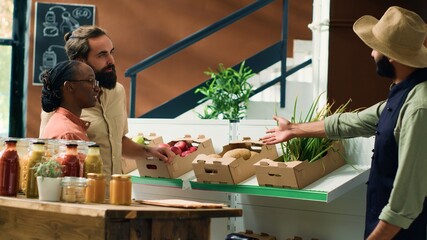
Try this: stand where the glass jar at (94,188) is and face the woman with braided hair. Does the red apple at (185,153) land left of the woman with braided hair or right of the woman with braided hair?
right

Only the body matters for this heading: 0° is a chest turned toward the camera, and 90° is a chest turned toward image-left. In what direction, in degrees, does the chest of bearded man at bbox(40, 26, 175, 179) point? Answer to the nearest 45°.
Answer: approximately 315°

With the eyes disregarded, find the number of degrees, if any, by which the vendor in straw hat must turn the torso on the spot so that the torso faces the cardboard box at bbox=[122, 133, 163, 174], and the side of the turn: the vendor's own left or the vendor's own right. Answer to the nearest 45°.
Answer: approximately 45° to the vendor's own right

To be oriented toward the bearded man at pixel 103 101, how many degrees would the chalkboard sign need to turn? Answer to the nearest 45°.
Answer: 0° — it already faces them

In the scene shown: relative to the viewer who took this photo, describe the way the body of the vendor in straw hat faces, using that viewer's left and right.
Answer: facing to the left of the viewer

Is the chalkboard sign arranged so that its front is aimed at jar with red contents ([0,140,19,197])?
yes

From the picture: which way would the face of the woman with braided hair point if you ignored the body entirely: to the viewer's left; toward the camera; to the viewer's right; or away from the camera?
to the viewer's right

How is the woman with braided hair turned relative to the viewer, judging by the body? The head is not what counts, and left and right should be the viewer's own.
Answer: facing to the right of the viewer

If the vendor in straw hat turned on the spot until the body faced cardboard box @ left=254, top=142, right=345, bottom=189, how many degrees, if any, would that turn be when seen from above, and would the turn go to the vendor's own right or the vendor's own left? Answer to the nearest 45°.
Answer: approximately 45° to the vendor's own right

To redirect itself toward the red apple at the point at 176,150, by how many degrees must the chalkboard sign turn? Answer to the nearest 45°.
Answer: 0° — it already faces it
